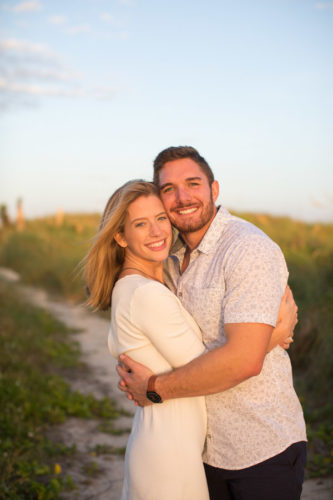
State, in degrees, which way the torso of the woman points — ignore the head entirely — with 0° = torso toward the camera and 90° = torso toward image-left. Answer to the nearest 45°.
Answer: approximately 270°

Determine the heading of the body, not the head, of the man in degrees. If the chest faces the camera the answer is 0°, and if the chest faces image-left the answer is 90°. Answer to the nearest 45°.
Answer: approximately 45°
